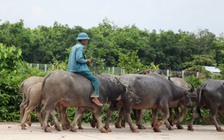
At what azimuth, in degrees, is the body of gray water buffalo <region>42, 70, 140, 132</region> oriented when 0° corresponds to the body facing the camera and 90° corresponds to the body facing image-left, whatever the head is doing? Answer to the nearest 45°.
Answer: approximately 270°

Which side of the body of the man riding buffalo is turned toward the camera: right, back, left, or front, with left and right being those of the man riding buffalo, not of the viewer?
right

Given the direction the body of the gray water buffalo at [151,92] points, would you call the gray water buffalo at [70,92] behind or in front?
behind

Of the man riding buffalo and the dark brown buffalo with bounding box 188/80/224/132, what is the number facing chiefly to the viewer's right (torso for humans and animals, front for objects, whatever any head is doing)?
2

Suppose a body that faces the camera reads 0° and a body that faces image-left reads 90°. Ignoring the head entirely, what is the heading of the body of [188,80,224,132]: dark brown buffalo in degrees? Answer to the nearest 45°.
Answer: approximately 270°

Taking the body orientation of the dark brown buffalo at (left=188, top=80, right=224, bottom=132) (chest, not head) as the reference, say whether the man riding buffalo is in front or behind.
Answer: behind

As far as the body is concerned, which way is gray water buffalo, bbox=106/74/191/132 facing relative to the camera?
to the viewer's right

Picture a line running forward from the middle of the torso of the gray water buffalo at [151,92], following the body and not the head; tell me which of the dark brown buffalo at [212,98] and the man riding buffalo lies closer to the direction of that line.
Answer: the dark brown buffalo
